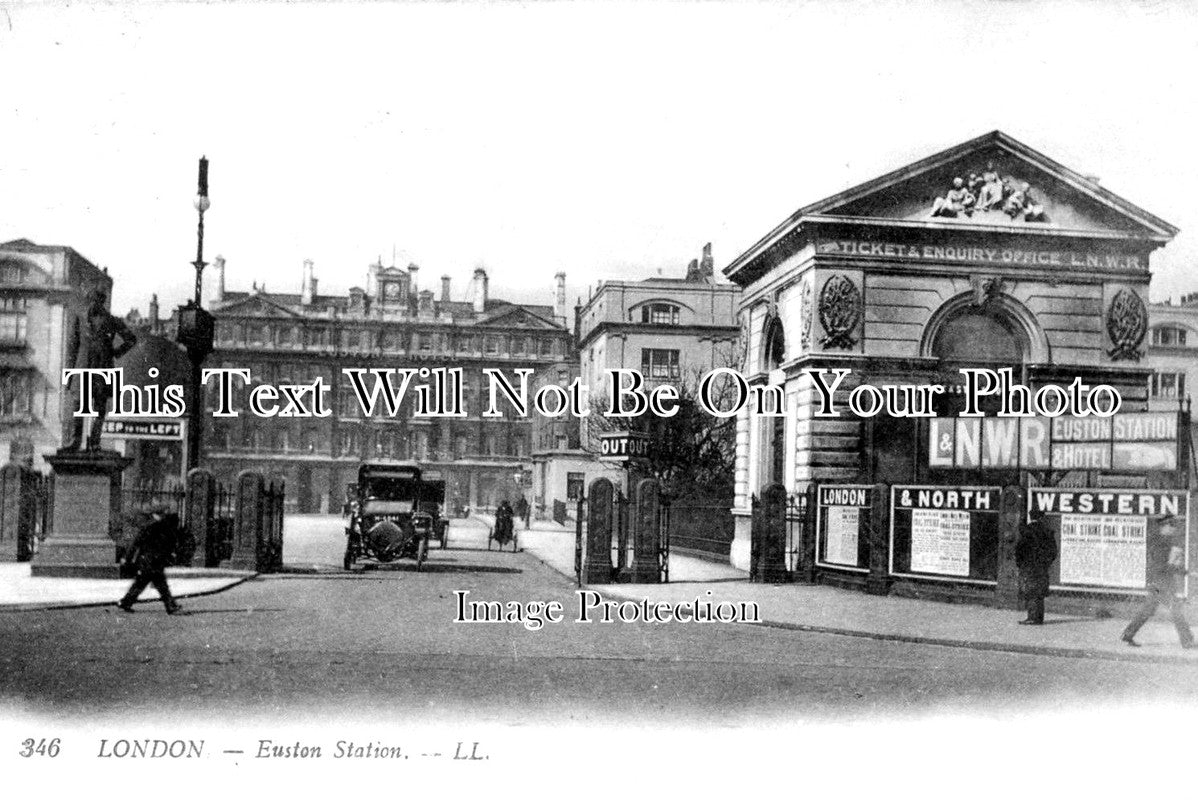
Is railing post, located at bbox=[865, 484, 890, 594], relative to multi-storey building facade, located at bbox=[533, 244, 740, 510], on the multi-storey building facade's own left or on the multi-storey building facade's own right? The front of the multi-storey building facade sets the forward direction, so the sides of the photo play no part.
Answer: on the multi-storey building facade's own left

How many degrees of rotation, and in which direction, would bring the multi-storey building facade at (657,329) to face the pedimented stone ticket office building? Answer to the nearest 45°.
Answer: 0° — it already faces it

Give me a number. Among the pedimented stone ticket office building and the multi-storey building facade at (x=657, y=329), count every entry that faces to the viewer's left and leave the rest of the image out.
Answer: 0
